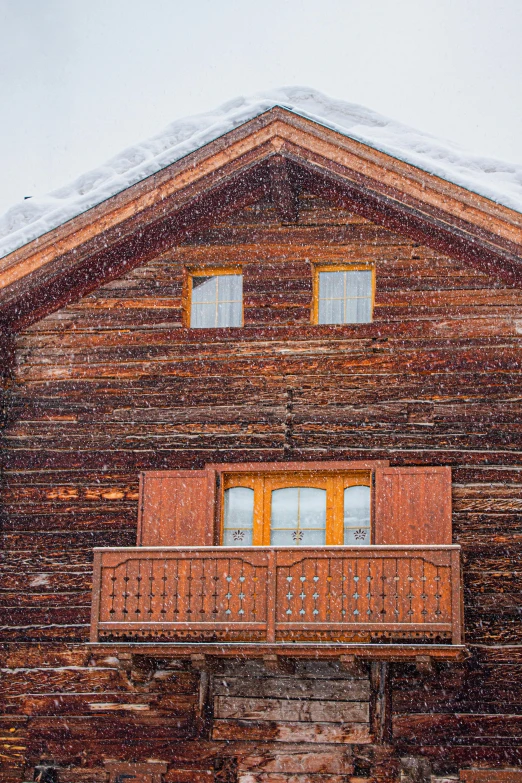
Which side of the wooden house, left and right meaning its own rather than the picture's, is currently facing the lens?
front
